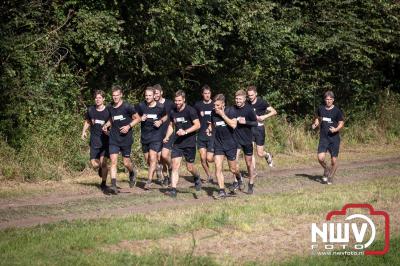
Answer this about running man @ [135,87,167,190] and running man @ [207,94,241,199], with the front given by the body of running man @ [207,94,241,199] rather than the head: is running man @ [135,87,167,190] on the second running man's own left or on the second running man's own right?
on the second running man's own right

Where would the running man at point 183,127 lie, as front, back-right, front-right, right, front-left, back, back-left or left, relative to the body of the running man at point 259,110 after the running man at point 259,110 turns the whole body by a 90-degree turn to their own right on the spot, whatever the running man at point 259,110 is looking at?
left

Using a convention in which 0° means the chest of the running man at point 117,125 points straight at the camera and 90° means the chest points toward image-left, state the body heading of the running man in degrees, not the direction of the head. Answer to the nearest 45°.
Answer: approximately 45°

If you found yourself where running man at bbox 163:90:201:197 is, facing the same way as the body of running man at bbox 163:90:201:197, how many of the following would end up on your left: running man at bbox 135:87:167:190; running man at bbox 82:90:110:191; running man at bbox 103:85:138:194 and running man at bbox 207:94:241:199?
1

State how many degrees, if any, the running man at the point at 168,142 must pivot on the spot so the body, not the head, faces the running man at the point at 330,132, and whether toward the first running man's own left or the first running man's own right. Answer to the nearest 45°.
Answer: approximately 135° to the first running man's own left

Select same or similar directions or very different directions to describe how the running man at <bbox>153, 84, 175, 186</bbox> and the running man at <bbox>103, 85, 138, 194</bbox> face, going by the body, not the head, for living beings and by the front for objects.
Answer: same or similar directions

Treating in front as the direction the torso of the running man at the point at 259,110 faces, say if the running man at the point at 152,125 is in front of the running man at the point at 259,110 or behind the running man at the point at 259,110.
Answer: in front

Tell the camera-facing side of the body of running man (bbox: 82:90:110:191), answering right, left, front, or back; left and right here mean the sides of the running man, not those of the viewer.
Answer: front

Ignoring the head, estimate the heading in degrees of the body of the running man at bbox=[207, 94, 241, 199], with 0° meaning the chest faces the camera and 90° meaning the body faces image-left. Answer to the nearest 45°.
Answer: approximately 45°

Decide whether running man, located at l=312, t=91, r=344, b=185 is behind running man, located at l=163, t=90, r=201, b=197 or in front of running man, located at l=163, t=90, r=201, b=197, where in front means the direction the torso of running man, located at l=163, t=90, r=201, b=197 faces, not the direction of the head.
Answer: behind

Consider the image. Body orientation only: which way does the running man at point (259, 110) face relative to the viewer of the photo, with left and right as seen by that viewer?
facing the viewer and to the left of the viewer

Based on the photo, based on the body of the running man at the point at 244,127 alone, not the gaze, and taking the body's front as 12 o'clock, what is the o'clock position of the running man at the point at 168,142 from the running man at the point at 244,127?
the running man at the point at 168,142 is roughly at 2 o'clock from the running man at the point at 244,127.
